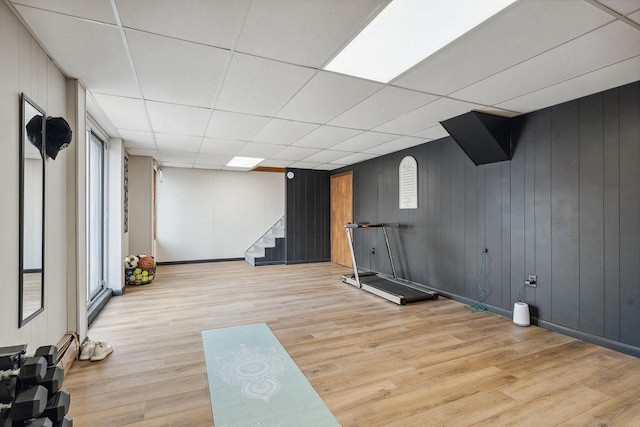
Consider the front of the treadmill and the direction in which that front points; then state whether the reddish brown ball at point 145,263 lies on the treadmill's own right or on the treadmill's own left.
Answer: on the treadmill's own left

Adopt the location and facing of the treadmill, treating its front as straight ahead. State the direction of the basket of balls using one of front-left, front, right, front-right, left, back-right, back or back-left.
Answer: front-left

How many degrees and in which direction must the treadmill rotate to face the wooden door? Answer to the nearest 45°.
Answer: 0° — it already faces it

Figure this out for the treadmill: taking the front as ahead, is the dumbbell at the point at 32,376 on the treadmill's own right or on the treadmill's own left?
on the treadmill's own left

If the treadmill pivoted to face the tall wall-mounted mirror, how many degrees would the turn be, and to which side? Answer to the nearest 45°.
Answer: approximately 90° to its left

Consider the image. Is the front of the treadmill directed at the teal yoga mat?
no

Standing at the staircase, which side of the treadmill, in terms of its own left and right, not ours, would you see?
front

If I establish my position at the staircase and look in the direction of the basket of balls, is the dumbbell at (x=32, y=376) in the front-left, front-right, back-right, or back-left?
front-left

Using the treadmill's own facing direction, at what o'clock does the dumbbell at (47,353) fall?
The dumbbell is roughly at 8 o'clock from the treadmill.

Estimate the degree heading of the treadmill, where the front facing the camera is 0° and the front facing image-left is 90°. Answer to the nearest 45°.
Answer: approximately 135°

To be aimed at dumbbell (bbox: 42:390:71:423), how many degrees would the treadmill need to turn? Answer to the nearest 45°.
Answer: approximately 135° to its left

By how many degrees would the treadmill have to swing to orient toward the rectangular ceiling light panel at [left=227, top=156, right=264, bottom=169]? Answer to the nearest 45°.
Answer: approximately 45° to its left

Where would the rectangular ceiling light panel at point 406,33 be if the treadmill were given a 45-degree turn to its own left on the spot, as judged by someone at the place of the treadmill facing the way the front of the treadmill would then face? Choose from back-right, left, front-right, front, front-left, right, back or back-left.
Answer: left

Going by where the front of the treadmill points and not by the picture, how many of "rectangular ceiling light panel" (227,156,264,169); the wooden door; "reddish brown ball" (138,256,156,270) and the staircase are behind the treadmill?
0

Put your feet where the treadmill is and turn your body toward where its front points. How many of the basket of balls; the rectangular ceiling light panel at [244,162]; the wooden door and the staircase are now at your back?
0

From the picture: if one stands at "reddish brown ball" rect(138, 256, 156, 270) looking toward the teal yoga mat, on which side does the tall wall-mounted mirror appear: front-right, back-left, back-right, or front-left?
front-right
